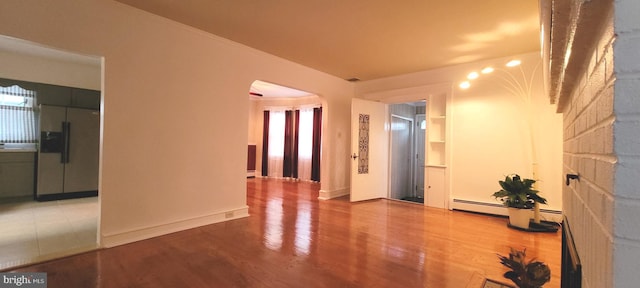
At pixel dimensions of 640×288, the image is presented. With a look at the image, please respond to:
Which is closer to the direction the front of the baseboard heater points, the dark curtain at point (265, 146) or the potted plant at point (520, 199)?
the potted plant

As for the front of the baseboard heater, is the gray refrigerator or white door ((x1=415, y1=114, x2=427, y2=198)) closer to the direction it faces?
the gray refrigerator

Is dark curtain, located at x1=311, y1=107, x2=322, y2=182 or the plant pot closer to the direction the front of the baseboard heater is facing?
the plant pot

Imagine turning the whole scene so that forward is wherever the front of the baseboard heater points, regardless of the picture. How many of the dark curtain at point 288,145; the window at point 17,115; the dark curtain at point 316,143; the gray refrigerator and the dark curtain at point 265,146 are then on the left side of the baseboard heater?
0

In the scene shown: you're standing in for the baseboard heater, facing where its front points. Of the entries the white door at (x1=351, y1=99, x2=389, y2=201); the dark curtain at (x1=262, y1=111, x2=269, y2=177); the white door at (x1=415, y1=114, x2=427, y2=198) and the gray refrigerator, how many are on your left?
0

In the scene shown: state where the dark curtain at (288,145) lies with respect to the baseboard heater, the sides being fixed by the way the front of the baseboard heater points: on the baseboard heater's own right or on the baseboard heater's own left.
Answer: on the baseboard heater's own right

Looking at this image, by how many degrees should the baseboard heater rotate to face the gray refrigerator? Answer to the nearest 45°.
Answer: approximately 45° to its right

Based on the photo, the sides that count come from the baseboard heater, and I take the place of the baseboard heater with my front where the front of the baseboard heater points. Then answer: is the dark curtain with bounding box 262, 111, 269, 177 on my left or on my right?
on my right

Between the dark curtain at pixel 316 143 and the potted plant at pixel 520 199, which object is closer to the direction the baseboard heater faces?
the potted plant

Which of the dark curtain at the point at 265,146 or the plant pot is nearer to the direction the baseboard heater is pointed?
the plant pot

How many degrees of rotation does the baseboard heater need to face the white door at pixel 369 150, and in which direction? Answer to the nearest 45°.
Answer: approximately 90° to its right

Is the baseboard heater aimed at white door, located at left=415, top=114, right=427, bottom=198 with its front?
no

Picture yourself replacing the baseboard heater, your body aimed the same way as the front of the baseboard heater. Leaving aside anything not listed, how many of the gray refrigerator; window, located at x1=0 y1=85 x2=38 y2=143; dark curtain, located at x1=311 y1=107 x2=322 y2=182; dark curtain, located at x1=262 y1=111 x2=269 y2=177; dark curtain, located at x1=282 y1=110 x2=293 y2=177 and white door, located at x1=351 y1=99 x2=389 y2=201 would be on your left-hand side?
0

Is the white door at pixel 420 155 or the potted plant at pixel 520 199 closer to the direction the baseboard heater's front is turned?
the potted plant

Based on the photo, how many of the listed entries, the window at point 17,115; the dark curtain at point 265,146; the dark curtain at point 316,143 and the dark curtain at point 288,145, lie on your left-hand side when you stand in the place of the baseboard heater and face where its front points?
0

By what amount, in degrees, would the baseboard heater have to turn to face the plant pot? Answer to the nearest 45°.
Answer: approximately 45° to its left

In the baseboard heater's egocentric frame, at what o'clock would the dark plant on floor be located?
The dark plant on floor is roughly at 12 o'clock from the baseboard heater.

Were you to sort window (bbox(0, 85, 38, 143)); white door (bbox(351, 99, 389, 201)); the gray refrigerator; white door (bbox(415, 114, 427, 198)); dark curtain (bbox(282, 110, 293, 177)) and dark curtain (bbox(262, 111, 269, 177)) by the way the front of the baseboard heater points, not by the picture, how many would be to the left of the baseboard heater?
0

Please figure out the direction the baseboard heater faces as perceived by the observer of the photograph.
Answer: facing the viewer
